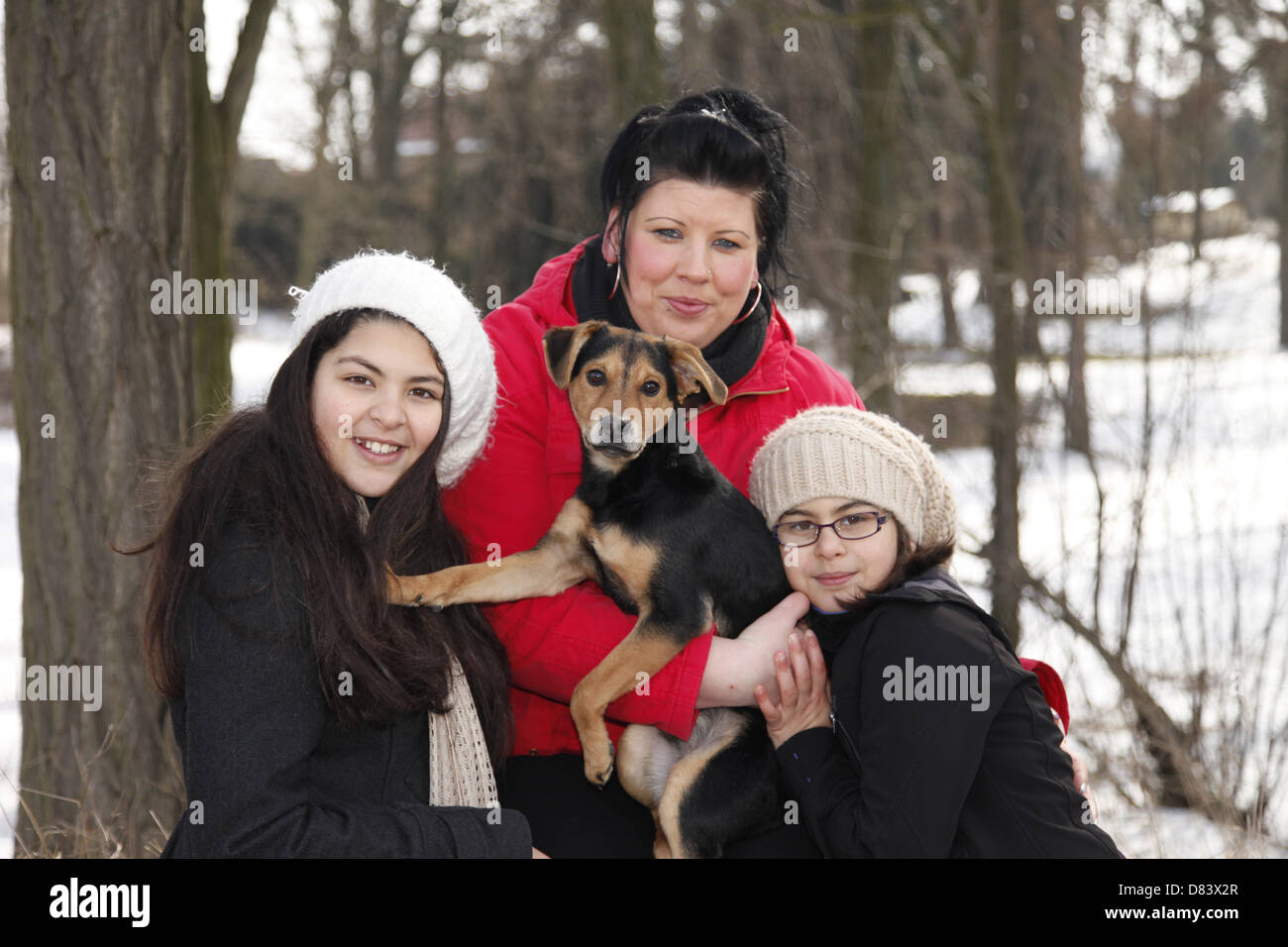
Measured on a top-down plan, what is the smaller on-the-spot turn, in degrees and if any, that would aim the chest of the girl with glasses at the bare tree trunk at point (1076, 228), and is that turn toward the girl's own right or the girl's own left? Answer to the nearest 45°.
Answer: approximately 135° to the girl's own right

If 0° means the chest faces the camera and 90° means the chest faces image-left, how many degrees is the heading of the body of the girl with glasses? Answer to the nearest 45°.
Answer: approximately 45°

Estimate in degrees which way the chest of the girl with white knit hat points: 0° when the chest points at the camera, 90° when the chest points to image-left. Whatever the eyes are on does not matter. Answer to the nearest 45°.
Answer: approximately 315°

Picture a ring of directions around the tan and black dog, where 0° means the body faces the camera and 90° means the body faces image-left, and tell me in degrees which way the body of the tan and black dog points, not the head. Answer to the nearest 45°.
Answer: approximately 45°

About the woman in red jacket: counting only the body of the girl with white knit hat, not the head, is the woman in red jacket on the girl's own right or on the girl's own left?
on the girl's own left

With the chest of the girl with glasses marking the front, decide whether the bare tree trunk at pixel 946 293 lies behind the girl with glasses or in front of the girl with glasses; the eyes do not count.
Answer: behind
